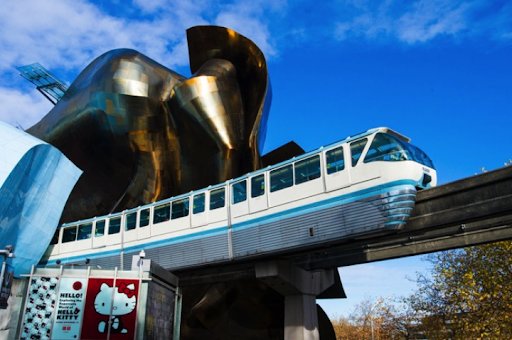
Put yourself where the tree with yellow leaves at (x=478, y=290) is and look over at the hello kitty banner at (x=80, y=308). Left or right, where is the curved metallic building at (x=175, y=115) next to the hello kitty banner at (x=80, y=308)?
right

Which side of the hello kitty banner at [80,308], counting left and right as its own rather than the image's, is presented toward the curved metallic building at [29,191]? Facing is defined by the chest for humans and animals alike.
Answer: back

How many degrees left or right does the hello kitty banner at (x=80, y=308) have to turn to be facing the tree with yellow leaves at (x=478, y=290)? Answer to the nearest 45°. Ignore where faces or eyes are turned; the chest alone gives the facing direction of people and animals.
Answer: approximately 90° to its left

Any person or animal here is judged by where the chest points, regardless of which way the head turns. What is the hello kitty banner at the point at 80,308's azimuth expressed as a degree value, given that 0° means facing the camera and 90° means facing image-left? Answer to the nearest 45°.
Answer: approximately 0°

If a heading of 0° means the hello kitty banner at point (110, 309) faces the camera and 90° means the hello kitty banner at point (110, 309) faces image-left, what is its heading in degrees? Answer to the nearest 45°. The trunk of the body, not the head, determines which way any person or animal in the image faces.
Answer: approximately 0°
